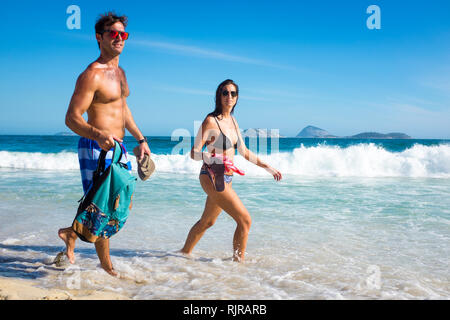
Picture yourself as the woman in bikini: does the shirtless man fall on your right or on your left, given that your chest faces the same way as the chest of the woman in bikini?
on your right

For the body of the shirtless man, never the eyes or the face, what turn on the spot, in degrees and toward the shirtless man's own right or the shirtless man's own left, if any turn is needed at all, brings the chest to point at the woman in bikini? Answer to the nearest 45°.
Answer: approximately 90° to the shirtless man's own left

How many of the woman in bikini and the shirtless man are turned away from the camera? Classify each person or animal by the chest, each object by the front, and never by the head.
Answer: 0
